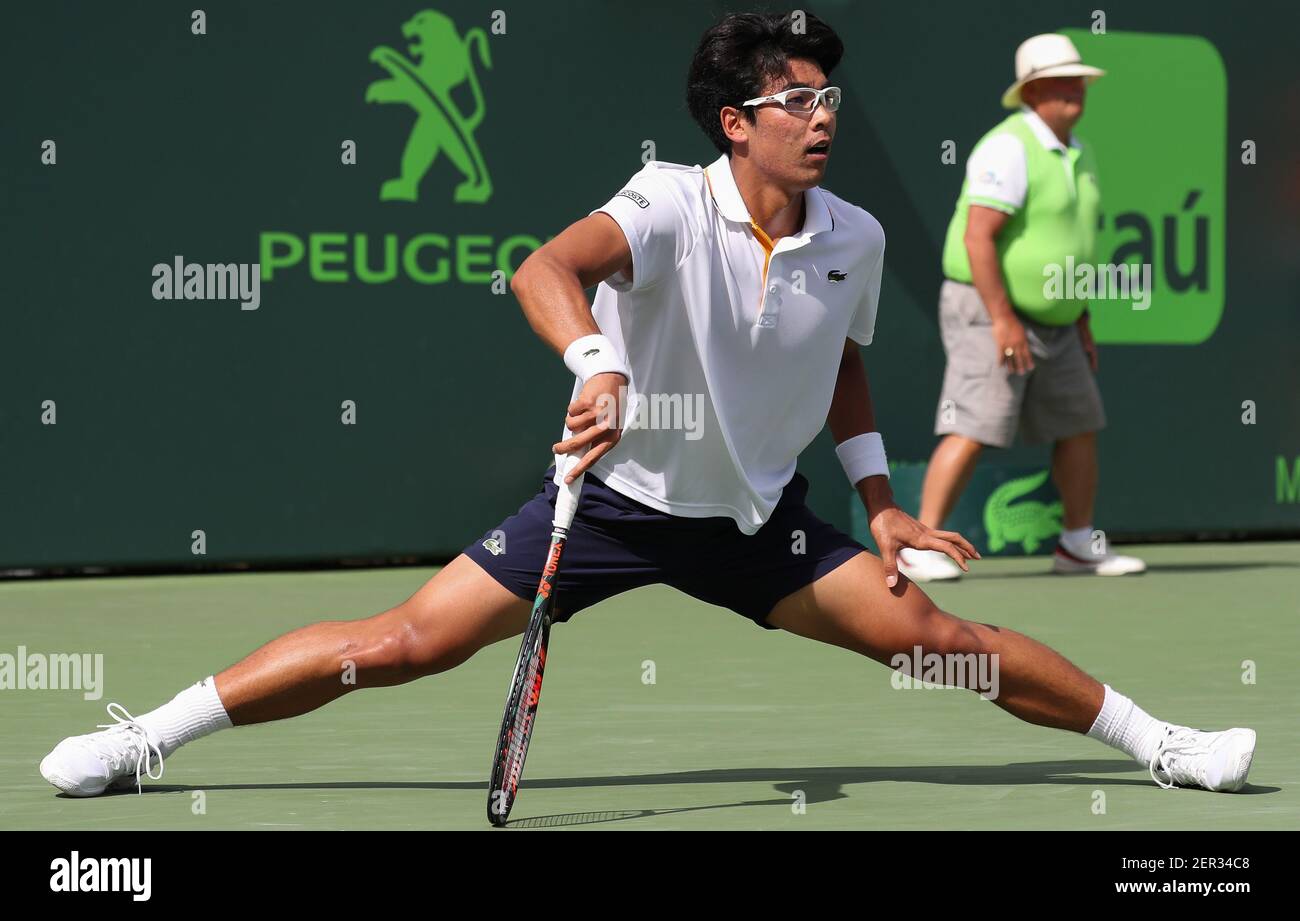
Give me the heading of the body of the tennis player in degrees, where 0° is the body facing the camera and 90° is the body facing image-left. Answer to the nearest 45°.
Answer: approximately 315°

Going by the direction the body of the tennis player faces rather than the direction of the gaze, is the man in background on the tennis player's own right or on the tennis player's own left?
on the tennis player's own left

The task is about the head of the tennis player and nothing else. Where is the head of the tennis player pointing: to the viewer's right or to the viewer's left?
to the viewer's right
